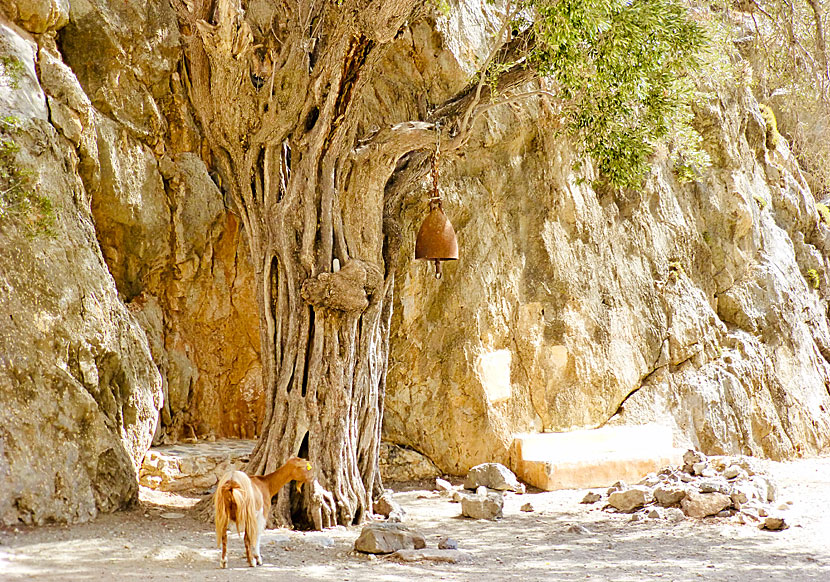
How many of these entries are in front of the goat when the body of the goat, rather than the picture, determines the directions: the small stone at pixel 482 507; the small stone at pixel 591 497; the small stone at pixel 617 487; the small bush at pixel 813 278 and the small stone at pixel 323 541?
5

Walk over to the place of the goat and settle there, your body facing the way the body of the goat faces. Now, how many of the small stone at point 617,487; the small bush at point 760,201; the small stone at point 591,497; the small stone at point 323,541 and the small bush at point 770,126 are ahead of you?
5

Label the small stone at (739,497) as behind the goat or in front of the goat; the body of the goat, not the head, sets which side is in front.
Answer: in front

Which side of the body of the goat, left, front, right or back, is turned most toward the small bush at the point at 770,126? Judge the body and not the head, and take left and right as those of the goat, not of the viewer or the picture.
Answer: front

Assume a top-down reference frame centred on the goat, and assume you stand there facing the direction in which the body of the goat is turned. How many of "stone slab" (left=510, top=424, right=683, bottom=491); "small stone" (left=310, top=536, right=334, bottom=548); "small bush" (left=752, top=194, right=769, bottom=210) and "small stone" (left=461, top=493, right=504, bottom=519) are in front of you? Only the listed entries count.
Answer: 4

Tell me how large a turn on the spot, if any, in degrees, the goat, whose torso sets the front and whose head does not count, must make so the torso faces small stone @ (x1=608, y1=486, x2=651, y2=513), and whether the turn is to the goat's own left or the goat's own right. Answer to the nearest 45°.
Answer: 0° — it already faces it

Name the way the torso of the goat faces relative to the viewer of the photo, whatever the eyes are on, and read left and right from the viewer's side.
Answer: facing away from the viewer and to the right of the viewer

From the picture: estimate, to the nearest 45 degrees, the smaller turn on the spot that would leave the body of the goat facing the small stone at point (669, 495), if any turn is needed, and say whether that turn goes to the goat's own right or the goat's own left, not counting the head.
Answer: approximately 45° to the goat's own right

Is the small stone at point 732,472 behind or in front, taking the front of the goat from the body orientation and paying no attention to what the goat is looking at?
in front

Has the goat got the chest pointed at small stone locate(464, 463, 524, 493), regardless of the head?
yes

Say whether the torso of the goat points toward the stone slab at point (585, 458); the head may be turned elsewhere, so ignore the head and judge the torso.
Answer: yes

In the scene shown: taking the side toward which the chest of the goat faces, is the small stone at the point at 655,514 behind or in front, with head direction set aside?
in front

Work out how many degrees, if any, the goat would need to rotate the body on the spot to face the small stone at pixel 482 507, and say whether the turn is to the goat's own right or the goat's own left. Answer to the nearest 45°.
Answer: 0° — it already faces it

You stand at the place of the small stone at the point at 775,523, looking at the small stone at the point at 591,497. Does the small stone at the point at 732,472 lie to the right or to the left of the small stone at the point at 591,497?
right

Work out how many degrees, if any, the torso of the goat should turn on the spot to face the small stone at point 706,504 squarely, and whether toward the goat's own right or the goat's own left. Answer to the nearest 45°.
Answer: approximately 45° to the goat's own right

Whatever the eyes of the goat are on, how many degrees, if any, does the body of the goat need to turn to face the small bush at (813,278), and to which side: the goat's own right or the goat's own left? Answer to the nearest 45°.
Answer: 0° — it already faces it
